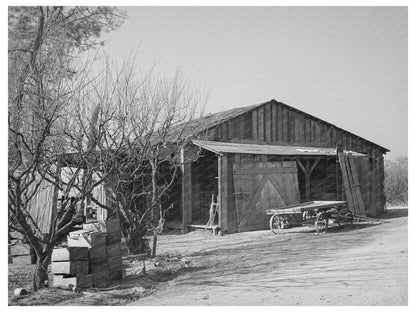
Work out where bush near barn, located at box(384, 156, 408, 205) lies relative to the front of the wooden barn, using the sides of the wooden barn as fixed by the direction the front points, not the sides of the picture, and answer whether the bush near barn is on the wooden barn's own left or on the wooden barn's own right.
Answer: on the wooden barn's own left

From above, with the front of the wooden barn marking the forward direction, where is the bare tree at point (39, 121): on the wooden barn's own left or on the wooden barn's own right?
on the wooden barn's own right

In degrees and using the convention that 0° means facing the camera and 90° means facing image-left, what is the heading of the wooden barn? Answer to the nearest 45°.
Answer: approximately 315°
